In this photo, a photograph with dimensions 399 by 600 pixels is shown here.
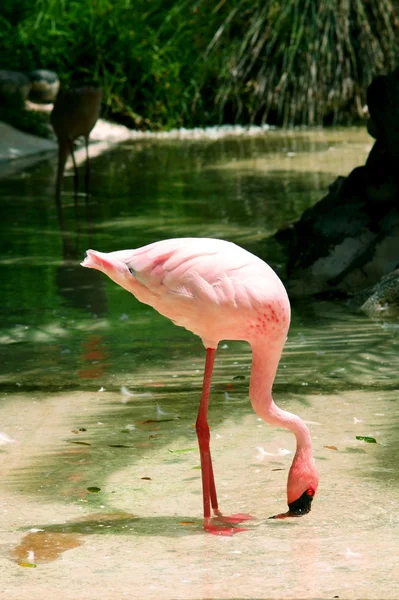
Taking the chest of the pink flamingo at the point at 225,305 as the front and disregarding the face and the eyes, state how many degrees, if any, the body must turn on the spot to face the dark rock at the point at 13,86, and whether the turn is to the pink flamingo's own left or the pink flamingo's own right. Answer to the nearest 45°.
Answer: approximately 90° to the pink flamingo's own left

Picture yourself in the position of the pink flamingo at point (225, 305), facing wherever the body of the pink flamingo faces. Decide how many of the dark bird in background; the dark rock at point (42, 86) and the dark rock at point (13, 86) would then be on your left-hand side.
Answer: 3

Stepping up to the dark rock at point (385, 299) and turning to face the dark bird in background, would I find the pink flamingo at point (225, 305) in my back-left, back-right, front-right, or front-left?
back-left

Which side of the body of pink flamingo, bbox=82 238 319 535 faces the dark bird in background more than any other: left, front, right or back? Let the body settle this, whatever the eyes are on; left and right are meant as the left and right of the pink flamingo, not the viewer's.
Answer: left

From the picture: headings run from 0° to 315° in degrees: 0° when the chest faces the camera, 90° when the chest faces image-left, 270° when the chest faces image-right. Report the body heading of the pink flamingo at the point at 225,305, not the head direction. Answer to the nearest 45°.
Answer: approximately 270°

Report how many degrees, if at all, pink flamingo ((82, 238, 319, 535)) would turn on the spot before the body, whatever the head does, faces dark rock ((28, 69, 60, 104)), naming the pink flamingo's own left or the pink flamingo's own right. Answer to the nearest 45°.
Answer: approximately 90° to the pink flamingo's own left

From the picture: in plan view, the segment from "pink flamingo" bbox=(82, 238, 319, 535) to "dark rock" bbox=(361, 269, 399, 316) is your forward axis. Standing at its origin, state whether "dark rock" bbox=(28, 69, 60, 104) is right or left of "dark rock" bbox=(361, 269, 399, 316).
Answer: left

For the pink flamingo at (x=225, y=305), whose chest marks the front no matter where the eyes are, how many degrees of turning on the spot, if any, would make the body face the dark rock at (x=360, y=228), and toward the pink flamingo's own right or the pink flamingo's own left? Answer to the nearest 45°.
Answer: approximately 90° to the pink flamingo's own left

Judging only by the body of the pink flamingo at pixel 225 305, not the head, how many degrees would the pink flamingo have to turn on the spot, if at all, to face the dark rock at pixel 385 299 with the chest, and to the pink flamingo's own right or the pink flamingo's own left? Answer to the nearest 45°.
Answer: approximately 90° to the pink flamingo's own left
